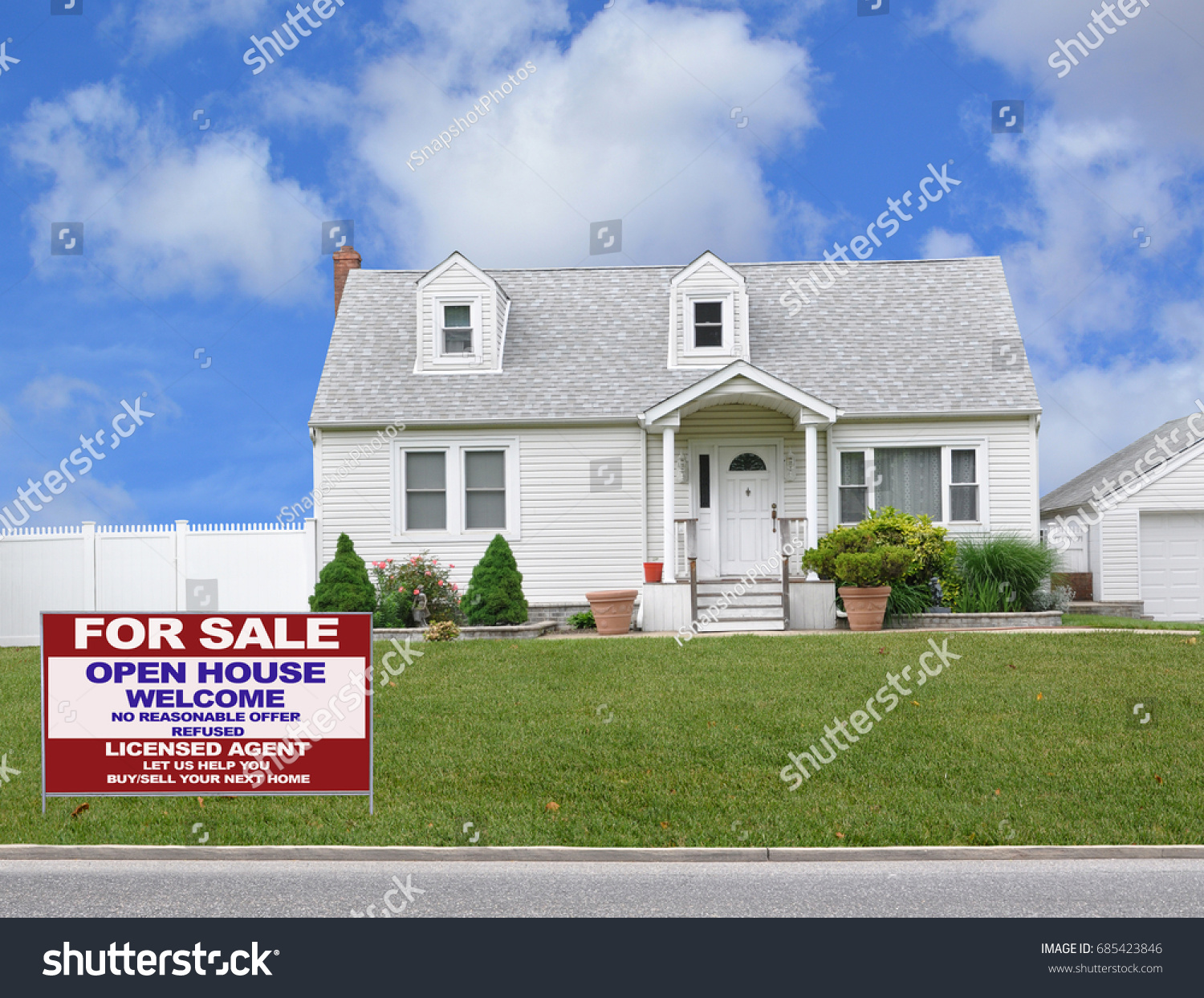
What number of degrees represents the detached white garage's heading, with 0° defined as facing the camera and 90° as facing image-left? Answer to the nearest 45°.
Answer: approximately 0°

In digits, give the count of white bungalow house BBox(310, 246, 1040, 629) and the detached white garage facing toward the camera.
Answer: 2

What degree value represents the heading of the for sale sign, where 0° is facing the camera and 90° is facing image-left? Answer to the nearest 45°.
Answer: approximately 0°

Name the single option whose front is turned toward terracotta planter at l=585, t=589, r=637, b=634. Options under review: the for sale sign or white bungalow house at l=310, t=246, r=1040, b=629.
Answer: the white bungalow house

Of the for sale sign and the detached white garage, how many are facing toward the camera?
2
